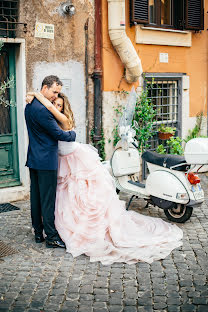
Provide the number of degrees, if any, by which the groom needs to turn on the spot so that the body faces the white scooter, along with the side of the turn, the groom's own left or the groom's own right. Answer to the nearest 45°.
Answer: approximately 45° to the groom's own left

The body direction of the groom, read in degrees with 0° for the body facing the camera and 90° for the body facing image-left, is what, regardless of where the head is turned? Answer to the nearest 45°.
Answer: approximately 270°

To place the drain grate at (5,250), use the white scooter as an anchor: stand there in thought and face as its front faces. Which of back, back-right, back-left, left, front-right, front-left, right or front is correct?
left

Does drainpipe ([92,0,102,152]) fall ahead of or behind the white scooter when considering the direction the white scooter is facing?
ahead

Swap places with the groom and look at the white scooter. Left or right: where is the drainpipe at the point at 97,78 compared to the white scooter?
left

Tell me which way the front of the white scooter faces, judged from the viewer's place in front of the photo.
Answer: facing away from the viewer and to the left of the viewer

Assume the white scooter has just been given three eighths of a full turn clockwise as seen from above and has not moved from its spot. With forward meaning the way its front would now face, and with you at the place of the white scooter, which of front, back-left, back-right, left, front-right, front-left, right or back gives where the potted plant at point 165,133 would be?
left

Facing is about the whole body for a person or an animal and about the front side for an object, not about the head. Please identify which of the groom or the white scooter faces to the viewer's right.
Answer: the groom

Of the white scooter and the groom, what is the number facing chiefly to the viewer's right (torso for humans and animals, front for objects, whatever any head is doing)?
1

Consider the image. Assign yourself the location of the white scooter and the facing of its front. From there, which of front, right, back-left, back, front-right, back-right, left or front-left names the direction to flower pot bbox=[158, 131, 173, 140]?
front-right

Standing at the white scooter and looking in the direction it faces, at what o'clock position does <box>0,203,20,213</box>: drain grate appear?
The drain grate is roughly at 11 o'clock from the white scooter.
